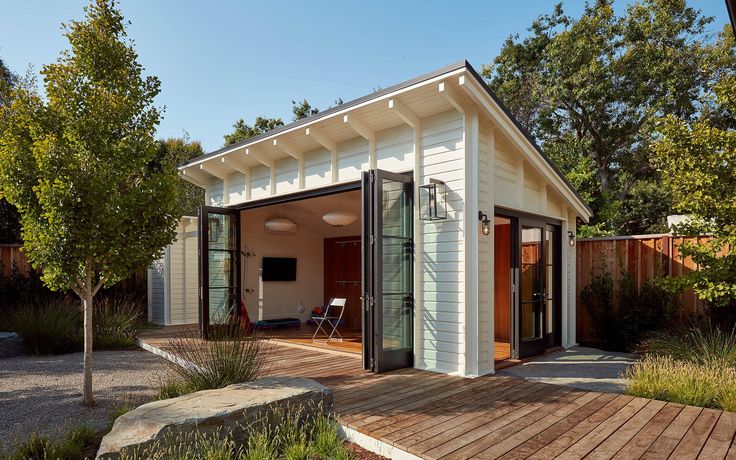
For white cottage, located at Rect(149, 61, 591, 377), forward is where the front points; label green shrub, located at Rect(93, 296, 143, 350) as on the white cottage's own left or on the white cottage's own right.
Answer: on the white cottage's own right

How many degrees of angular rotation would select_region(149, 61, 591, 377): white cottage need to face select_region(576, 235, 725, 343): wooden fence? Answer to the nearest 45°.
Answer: approximately 180°

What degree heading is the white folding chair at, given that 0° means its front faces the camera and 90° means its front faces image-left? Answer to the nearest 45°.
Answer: approximately 45°

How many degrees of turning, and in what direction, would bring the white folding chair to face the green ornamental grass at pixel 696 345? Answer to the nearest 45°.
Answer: approximately 90° to its left

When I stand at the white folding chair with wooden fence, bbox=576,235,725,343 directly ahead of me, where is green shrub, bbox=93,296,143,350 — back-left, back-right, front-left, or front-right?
back-right

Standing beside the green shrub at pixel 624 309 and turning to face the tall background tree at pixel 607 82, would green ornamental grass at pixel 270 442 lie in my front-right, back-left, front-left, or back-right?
back-left

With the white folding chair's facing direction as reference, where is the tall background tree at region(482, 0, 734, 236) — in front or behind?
behind

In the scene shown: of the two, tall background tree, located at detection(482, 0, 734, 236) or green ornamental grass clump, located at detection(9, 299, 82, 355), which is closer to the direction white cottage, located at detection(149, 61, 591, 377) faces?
the green ornamental grass clump

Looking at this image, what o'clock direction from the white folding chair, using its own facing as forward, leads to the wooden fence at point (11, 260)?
The wooden fence is roughly at 2 o'clock from the white folding chair.
